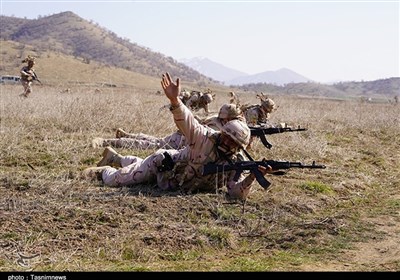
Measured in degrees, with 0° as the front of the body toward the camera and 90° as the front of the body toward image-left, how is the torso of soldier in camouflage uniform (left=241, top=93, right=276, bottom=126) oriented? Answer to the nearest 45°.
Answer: approximately 270°

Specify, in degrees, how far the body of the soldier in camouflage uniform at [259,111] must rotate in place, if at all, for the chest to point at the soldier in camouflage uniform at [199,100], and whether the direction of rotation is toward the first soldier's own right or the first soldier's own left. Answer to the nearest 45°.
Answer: approximately 135° to the first soldier's own left

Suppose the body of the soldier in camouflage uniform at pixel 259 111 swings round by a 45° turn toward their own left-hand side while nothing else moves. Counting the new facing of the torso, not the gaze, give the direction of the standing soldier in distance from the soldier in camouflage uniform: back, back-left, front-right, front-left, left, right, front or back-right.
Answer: left

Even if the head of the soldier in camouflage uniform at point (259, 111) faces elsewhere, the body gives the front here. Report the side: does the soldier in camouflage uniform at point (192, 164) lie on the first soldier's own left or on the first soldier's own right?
on the first soldier's own right
